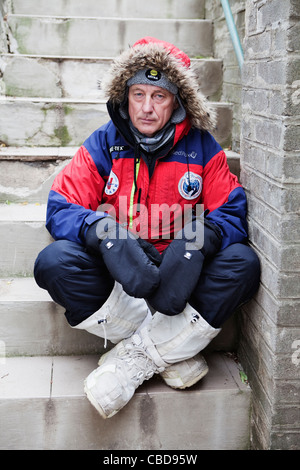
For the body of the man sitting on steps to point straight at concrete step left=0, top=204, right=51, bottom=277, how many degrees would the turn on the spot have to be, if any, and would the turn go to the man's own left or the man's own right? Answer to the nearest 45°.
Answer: approximately 135° to the man's own right

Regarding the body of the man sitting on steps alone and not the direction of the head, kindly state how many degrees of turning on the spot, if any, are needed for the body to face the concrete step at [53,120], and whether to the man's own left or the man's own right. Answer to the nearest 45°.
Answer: approximately 135° to the man's own right

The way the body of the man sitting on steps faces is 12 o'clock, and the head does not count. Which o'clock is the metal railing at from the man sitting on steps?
The metal railing is roughly at 7 o'clock from the man sitting on steps.

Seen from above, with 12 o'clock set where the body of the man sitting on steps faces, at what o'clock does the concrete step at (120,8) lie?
The concrete step is roughly at 6 o'clock from the man sitting on steps.

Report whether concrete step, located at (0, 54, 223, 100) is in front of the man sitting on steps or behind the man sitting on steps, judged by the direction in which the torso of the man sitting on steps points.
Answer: behind

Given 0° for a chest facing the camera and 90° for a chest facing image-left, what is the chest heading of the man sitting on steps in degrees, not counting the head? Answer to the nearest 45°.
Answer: approximately 0°

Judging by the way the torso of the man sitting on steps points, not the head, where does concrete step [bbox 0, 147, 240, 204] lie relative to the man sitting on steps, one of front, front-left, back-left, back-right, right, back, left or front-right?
back-right
